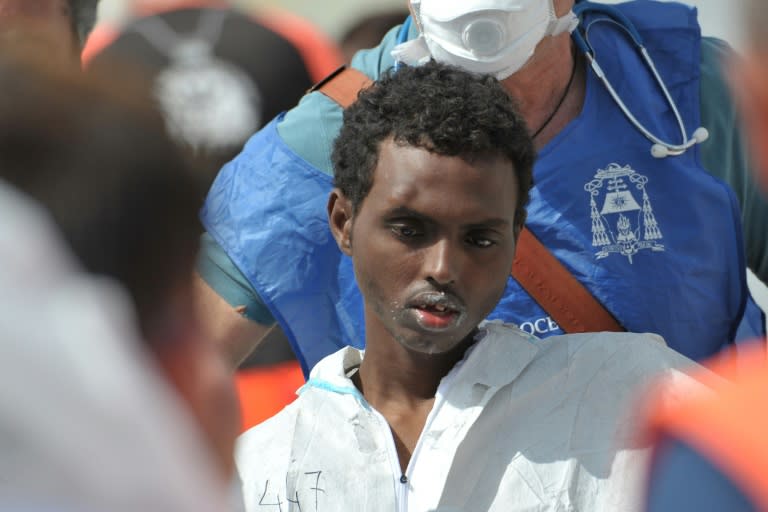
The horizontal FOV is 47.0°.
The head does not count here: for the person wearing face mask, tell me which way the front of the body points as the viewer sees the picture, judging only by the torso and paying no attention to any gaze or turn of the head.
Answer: toward the camera

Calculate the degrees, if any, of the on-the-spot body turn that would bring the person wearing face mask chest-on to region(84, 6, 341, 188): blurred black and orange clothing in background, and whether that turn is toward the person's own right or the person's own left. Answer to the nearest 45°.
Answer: approximately 135° to the person's own right

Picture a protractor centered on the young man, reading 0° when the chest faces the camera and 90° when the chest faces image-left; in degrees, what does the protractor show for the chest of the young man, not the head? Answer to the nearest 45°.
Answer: approximately 0°

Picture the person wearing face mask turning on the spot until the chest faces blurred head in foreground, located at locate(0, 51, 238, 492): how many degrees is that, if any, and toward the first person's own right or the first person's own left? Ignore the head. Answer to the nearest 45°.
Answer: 0° — they already face them

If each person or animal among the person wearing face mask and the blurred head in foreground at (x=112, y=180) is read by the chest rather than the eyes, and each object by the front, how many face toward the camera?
1

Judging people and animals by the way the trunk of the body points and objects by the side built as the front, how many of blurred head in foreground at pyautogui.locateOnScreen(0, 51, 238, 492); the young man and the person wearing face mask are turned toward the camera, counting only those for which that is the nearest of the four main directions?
2
